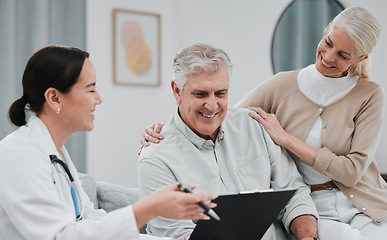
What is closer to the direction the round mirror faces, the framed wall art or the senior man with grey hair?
the senior man with grey hair

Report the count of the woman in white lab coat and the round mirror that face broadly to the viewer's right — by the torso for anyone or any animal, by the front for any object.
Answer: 1

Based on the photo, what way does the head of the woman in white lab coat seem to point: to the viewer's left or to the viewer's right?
to the viewer's right

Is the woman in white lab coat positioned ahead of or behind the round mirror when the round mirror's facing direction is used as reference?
ahead

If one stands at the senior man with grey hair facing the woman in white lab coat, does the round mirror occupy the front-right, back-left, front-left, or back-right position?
back-right

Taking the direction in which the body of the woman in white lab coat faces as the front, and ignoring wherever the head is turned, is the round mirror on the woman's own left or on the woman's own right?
on the woman's own left

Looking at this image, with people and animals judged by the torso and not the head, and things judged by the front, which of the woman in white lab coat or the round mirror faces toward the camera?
the round mirror

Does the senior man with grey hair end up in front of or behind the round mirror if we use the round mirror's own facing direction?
in front

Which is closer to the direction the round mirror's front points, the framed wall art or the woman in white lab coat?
the woman in white lab coat

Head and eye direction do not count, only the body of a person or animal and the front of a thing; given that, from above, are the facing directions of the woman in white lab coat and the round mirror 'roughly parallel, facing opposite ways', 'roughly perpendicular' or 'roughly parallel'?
roughly perpendicular

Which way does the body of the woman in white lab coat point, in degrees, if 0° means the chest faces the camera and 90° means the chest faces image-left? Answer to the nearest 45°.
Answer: approximately 270°

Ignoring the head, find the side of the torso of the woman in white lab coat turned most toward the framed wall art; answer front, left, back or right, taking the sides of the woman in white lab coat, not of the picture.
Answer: left
